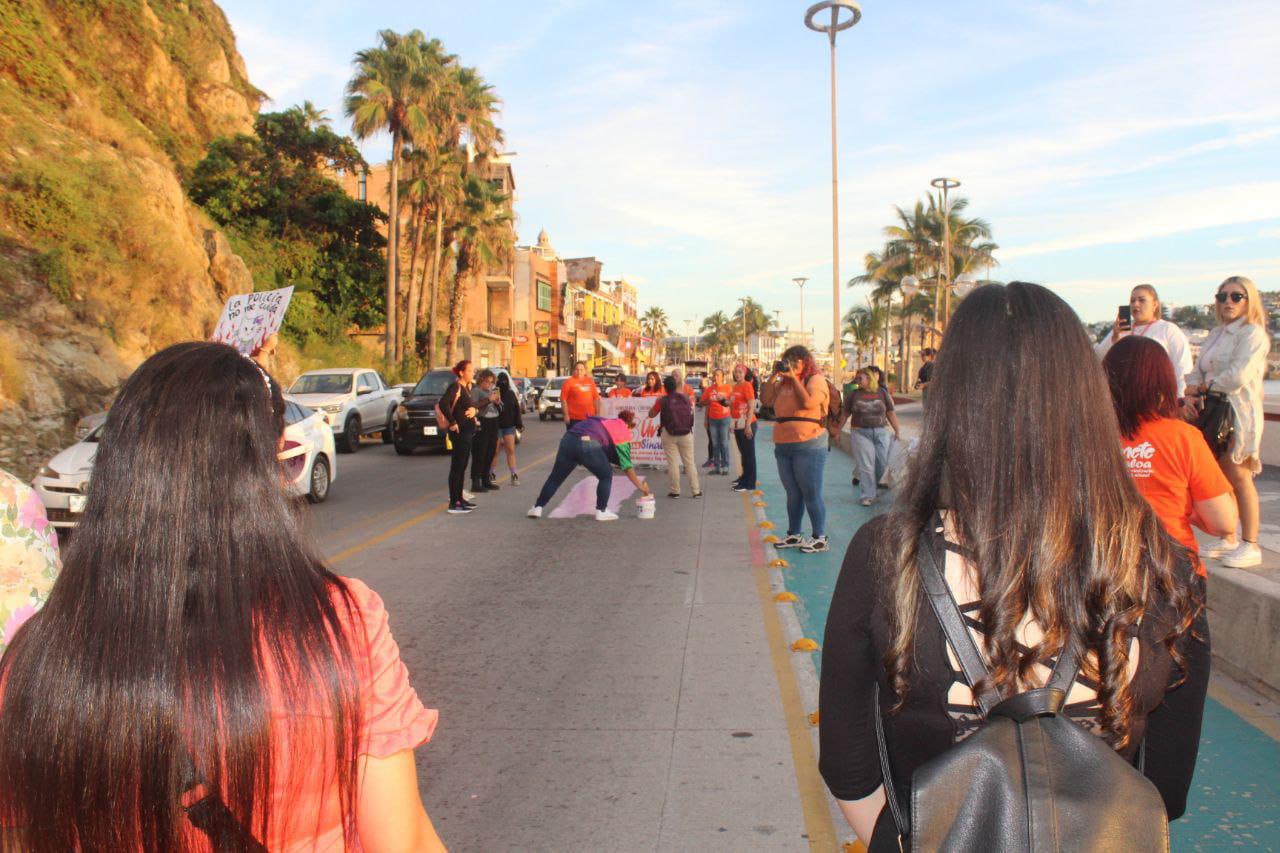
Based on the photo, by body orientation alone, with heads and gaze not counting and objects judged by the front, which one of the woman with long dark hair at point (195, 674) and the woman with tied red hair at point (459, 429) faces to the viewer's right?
the woman with tied red hair at point (459, 429)

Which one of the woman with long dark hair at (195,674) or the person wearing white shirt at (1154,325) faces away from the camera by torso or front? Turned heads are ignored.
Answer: the woman with long dark hair

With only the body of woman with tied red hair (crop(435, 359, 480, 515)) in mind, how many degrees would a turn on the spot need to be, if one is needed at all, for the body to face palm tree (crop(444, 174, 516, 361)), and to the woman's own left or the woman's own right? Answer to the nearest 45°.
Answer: approximately 90° to the woman's own left

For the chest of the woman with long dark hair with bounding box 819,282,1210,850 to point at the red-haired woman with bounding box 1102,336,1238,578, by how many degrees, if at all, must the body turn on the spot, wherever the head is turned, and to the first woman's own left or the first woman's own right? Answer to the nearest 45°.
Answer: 0° — they already face them

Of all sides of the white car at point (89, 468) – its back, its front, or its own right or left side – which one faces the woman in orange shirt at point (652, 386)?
back

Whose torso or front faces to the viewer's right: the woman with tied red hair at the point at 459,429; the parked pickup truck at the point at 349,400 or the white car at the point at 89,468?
the woman with tied red hair

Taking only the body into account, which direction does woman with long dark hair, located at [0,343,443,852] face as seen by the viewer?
away from the camera

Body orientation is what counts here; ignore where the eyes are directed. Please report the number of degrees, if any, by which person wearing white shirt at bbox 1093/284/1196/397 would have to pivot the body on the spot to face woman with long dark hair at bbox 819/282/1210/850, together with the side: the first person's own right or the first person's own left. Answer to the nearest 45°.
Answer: approximately 45° to the first person's own left

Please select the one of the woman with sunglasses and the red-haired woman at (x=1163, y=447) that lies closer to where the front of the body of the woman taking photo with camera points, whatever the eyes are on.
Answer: the red-haired woman

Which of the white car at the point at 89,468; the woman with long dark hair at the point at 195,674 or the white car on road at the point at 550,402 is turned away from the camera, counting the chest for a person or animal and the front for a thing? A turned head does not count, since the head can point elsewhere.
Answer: the woman with long dark hair

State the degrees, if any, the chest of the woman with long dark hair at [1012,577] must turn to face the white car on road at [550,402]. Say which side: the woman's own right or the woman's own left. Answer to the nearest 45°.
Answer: approximately 45° to the woman's own left

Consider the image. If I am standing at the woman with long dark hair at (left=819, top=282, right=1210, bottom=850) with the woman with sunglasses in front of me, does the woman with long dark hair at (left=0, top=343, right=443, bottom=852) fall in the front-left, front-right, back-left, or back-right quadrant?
back-left

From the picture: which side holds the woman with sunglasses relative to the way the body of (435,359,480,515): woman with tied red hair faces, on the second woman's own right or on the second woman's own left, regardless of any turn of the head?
on the second woman's own right

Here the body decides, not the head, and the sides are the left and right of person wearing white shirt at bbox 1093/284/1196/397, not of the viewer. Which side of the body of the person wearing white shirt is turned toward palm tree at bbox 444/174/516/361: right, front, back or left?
right

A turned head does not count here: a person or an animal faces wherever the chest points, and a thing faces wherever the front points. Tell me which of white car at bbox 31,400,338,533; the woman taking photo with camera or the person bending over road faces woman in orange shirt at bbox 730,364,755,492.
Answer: the person bending over road

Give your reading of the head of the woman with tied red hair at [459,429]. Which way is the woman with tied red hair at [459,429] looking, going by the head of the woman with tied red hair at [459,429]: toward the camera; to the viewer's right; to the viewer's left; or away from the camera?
to the viewer's right

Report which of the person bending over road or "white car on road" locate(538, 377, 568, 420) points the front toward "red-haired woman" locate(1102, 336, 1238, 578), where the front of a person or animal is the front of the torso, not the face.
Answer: the white car on road

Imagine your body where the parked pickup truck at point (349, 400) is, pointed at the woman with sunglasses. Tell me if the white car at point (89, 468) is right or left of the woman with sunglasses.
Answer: right
